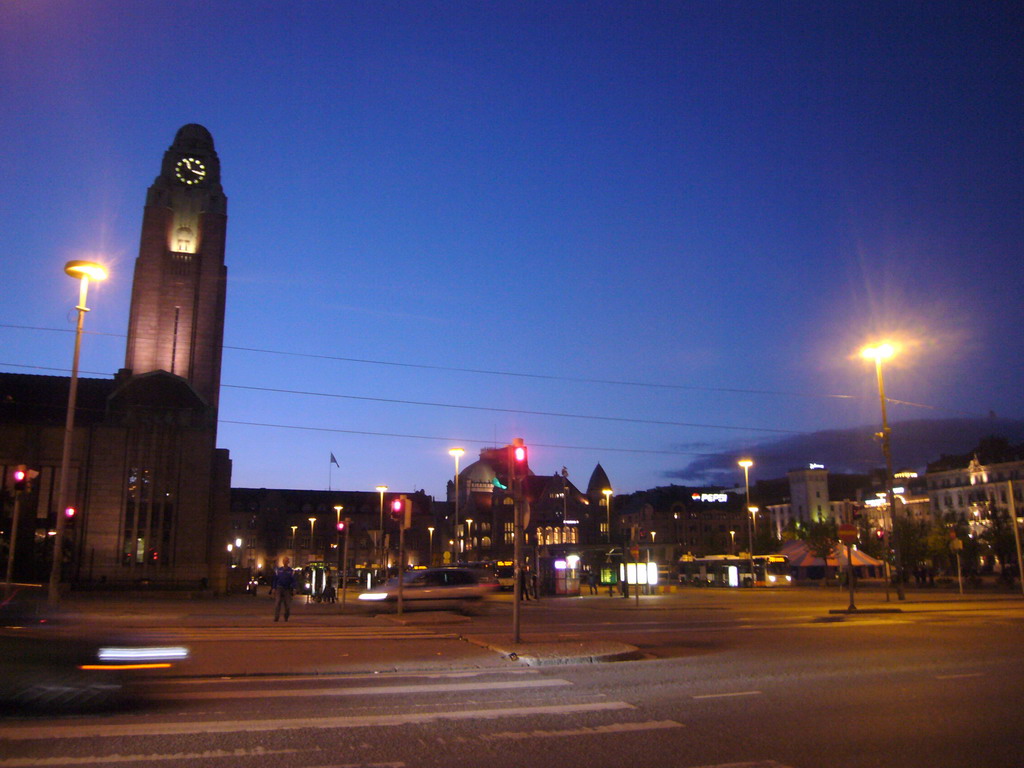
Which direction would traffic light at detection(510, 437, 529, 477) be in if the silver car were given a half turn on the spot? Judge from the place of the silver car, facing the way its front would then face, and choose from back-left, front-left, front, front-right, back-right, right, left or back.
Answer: right

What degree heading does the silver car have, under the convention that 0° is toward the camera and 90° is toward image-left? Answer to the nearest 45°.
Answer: approximately 90°

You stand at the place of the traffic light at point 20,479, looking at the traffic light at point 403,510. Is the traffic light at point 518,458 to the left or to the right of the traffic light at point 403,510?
right

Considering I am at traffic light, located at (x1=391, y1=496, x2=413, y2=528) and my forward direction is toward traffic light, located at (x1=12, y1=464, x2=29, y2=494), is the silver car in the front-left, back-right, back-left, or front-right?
back-right

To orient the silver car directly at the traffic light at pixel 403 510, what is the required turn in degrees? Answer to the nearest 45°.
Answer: approximately 90° to its left

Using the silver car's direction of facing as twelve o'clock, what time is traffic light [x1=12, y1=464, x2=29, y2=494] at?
The traffic light is roughly at 11 o'clock from the silver car.
